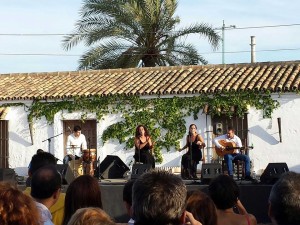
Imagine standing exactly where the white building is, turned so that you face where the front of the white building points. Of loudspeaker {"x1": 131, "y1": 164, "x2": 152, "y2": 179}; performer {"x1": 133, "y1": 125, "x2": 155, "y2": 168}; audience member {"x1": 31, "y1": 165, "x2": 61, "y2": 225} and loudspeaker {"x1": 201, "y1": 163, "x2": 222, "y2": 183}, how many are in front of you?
4

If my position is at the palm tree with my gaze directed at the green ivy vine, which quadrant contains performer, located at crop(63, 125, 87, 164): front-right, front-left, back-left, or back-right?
front-right

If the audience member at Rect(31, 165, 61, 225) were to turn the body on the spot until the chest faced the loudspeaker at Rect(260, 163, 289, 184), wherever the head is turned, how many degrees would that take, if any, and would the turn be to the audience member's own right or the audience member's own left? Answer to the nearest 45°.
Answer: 0° — they already face it

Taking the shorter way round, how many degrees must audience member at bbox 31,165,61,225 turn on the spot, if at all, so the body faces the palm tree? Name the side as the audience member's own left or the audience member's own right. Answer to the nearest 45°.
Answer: approximately 45° to the audience member's own left

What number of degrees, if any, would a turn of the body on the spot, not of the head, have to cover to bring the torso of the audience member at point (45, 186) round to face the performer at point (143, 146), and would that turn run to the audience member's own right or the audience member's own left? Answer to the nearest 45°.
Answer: approximately 45° to the audience member's own left

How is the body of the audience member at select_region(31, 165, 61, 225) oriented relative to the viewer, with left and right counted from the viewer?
facing away from the viewer and to the right of the viewer

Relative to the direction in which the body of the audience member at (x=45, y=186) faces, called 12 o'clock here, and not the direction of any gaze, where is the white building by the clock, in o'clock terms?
The white building is roughly at 11 o'clock from the audience member.

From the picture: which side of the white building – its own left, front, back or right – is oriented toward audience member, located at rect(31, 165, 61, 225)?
front

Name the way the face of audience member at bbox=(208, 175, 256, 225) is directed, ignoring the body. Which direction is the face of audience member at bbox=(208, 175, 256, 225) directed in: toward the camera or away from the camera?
away from the camera

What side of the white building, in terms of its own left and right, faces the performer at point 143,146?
front

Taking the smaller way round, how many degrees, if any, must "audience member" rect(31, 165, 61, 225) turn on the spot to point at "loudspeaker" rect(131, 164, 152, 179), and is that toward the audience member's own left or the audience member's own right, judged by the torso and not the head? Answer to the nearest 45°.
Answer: approximately 45° to the audience member's own left

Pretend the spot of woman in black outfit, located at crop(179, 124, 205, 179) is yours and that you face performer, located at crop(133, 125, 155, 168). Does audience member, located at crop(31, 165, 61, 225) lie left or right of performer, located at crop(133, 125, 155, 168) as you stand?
left

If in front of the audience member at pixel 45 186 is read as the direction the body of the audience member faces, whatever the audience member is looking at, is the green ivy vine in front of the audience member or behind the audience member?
in front

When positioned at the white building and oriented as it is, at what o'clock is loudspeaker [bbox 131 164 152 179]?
The loudspeaker is roughly at 12 o'clock from the white building.

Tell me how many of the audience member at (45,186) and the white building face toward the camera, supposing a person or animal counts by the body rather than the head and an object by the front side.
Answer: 1

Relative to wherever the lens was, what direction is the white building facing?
facing the viewer

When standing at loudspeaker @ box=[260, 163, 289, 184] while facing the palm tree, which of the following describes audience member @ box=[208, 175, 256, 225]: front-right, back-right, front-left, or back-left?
back-left
